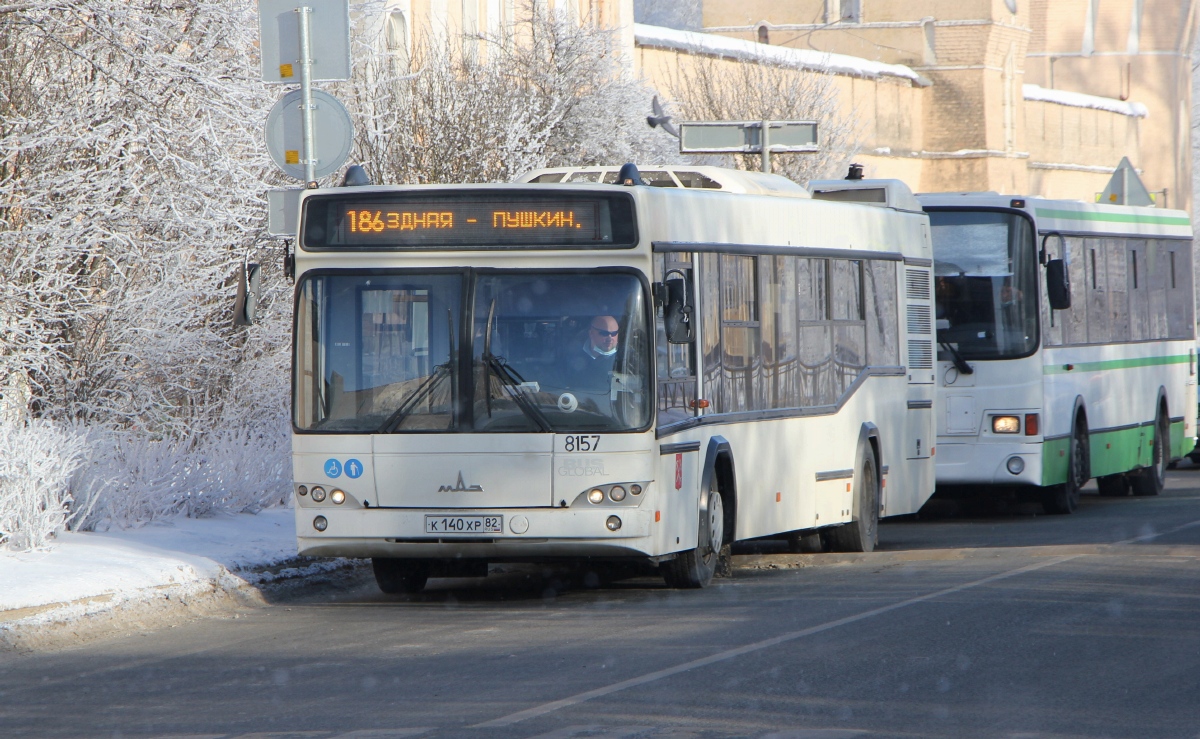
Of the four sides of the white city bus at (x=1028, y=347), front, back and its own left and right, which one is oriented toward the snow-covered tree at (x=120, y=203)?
front

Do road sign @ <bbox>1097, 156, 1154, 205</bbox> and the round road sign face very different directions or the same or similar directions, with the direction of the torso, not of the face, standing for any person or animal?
same or similar directions

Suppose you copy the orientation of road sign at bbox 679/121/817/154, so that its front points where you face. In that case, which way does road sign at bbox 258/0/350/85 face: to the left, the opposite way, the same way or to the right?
the same way

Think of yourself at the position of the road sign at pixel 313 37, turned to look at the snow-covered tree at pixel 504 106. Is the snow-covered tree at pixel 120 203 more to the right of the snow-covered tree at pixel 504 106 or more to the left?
left

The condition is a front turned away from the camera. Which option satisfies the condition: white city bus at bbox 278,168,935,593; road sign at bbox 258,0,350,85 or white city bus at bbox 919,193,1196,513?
the road sign

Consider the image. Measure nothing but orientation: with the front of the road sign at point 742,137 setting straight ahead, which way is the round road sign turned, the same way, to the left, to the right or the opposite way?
the same way

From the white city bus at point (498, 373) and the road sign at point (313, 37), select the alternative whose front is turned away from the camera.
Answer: the road sign

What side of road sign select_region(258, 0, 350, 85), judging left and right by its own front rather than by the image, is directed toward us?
back

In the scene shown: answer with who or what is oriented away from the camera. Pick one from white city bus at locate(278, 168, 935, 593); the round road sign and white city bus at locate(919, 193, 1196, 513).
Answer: the round road sign

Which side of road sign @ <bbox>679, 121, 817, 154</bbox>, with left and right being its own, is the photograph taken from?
back

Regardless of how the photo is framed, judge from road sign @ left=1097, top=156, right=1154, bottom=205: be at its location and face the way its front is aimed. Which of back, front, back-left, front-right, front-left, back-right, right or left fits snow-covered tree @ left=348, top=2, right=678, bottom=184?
left

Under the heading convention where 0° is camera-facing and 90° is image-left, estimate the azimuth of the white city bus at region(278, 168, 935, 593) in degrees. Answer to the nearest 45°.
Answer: approximately 45°

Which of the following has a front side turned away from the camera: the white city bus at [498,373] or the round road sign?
the round road sign

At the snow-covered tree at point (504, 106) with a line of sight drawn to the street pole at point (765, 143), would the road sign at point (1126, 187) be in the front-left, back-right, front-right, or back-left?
front-left

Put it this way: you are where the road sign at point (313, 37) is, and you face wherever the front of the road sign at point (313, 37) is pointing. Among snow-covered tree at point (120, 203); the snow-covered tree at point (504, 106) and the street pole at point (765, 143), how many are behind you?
0

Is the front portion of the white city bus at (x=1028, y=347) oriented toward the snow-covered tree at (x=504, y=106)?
no

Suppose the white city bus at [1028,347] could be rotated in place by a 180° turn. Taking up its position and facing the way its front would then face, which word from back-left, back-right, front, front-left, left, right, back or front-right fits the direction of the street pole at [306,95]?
back

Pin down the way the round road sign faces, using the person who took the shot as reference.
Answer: facing away from the viewer

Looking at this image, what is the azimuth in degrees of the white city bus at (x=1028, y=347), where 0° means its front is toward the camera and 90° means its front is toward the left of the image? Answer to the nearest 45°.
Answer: approximately 45°

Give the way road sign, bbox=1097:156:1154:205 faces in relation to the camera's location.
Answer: facing away from the viewer

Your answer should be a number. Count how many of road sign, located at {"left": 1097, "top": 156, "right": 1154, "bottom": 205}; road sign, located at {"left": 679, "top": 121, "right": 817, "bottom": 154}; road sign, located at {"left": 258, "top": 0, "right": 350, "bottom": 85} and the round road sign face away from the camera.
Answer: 4

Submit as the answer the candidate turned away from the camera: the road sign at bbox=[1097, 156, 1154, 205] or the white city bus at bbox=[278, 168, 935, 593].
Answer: the road sign
